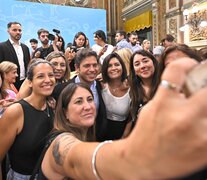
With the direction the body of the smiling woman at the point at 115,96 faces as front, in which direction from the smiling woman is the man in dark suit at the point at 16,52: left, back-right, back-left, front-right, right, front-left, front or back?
back-right

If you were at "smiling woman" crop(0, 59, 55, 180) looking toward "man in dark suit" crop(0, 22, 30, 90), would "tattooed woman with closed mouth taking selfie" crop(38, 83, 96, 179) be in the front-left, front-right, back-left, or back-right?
back-right

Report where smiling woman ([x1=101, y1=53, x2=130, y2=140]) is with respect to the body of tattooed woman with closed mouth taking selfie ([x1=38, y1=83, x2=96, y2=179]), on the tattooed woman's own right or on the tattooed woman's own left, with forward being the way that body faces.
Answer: on the tattooed woman's own left

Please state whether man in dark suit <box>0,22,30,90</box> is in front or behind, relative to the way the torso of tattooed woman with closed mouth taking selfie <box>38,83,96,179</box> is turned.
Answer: behind

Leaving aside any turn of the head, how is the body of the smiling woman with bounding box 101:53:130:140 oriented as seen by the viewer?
toward the camera

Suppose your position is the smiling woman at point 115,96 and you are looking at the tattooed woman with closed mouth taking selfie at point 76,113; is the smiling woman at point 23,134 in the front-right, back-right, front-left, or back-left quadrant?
front-right

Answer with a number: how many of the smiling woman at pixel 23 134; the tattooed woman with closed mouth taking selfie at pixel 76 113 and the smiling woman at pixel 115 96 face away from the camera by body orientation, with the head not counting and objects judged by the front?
0

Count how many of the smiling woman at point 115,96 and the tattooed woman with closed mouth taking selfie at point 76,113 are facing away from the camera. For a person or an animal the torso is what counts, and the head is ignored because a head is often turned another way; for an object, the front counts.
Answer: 0

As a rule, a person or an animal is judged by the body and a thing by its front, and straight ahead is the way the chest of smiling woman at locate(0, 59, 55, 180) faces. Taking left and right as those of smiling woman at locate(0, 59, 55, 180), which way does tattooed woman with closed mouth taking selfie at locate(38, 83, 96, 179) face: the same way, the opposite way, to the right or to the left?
the same way

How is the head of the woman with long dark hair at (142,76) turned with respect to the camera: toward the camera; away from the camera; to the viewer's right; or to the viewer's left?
toward the camera

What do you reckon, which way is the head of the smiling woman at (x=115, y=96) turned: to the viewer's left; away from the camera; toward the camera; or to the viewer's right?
toward the camera

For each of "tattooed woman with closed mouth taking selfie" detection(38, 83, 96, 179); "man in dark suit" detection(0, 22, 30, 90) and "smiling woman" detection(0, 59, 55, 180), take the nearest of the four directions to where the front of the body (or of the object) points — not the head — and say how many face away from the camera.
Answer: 0

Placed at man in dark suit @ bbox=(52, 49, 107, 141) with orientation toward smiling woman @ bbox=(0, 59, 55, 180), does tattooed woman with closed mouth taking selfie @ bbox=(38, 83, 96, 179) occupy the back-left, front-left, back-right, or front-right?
front-left

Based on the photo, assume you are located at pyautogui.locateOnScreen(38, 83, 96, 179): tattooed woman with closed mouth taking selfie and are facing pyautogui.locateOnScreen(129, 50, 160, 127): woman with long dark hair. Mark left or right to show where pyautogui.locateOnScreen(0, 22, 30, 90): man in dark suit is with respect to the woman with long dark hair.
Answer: left

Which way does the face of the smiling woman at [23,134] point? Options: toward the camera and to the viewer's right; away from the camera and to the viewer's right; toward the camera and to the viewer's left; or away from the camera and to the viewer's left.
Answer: toward the camera and to the viewer's right

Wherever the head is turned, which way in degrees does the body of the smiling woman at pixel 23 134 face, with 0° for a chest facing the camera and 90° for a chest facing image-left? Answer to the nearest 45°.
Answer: approximately 315°

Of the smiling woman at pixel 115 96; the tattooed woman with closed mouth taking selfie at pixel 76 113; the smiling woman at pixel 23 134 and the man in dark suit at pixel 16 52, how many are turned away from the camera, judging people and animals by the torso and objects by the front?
0

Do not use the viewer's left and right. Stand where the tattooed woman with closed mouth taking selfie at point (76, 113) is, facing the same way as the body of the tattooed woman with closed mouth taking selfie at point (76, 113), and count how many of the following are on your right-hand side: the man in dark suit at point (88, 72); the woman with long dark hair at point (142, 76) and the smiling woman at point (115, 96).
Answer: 0
